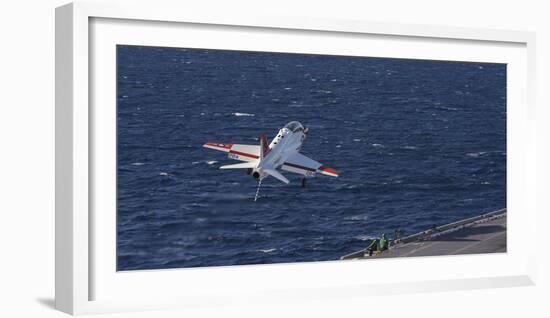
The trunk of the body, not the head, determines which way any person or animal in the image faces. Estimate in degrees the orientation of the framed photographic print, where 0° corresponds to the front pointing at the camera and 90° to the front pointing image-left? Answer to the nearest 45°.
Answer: approximately 315°
